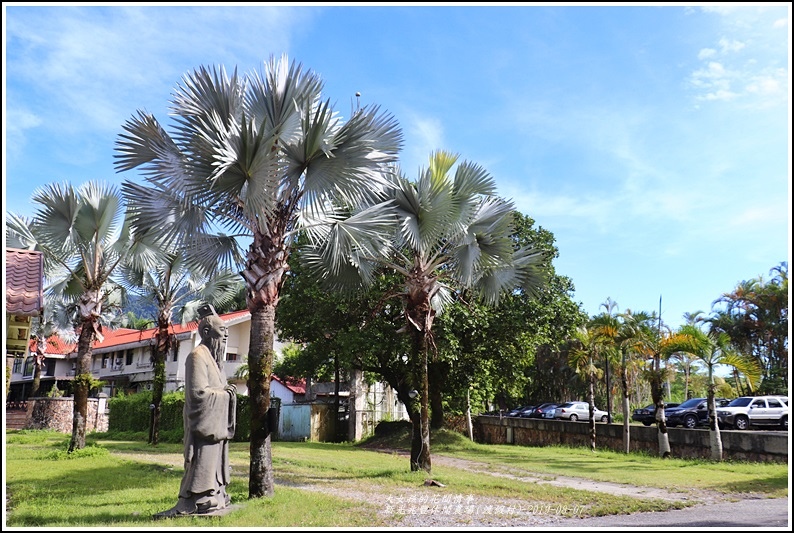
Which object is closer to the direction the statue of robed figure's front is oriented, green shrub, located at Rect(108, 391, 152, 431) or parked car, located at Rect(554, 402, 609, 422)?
the parked car
